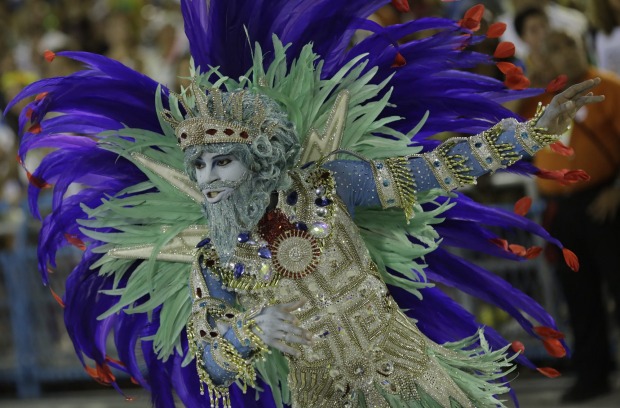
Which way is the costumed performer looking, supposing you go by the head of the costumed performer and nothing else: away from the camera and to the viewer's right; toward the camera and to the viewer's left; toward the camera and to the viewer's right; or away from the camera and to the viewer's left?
toward the camera and to the viewer's left

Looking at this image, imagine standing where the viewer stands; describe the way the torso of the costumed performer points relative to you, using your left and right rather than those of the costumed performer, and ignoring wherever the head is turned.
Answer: facing the viewer
